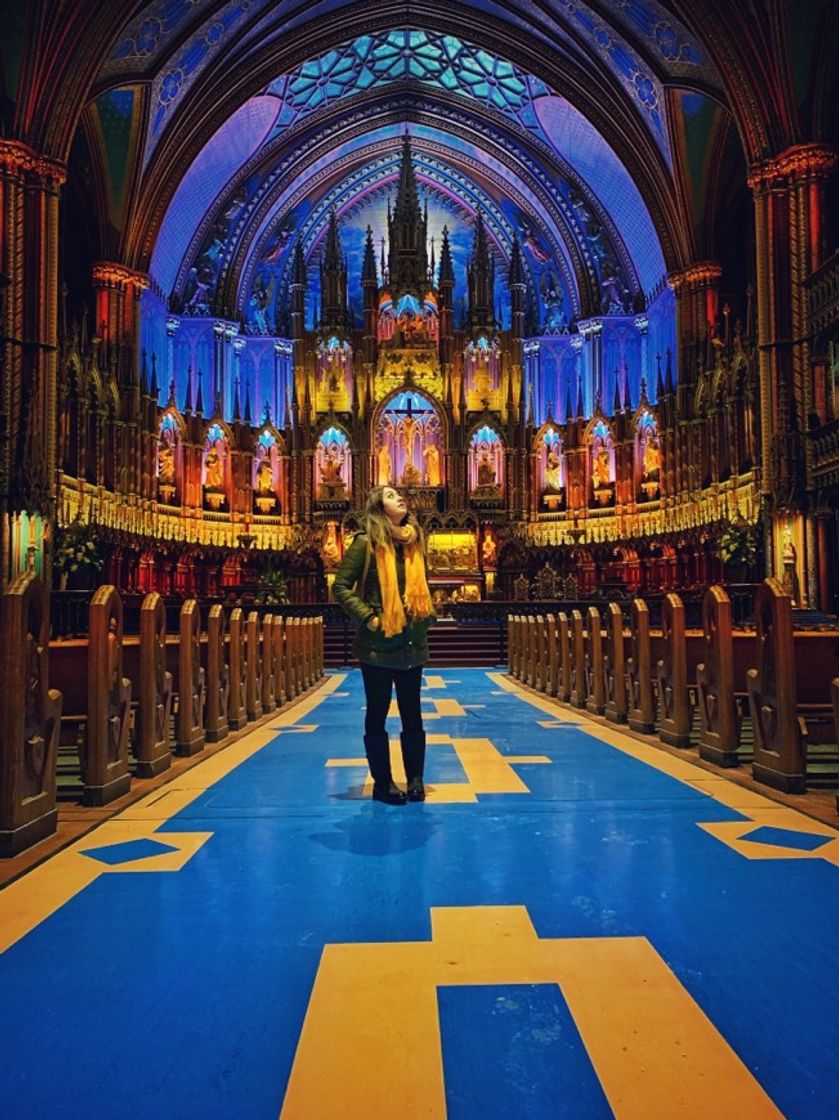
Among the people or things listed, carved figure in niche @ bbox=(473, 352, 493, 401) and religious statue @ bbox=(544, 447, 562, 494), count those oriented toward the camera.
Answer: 2

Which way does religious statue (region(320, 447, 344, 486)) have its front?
toward the camera

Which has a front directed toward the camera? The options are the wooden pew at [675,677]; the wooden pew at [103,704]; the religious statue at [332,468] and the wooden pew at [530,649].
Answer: the religious statue

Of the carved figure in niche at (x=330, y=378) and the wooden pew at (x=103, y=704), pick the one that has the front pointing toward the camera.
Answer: the carved figure in niche

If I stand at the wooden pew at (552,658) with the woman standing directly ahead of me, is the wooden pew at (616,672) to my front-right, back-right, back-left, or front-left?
front-left

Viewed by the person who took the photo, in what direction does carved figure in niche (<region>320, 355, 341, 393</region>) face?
facing the viewer

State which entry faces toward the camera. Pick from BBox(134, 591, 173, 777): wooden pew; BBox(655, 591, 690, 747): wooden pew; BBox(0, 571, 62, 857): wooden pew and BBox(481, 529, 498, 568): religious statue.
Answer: the religious statue

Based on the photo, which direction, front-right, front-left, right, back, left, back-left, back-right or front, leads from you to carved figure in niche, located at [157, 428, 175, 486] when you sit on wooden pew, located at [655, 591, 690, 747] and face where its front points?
front-left

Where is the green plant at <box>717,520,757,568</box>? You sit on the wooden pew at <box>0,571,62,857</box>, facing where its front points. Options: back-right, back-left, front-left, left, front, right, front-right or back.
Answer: front

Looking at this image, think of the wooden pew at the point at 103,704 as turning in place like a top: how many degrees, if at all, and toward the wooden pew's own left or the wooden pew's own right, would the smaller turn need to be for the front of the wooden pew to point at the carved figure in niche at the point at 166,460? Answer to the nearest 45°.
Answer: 0° — it already faces it

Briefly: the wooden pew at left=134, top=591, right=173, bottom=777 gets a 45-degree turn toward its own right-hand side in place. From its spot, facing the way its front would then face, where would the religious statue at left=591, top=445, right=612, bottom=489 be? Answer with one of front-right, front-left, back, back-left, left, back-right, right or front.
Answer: front

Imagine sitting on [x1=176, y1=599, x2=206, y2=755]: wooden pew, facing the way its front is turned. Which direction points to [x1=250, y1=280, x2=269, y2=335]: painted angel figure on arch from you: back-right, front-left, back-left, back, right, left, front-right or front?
front

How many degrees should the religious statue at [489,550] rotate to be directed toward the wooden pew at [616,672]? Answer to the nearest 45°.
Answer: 0° — it already faces it

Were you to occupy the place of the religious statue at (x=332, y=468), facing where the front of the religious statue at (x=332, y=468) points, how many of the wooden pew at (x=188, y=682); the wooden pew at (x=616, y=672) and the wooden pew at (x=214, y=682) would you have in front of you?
3

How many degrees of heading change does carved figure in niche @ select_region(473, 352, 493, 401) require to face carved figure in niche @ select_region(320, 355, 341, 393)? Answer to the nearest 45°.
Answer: approximately 90° to its right

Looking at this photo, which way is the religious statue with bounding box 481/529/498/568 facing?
toward the camera

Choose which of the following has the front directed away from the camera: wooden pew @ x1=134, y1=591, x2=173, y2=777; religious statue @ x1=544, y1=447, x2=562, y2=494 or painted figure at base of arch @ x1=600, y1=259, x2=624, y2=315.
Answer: the wooden pew

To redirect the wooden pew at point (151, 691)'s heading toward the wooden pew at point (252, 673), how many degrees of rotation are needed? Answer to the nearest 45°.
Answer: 0° — it already faces it

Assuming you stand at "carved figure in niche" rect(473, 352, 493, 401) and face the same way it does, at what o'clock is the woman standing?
The woman standing is roughly at 12 o'clock from the carved figure in niche.
